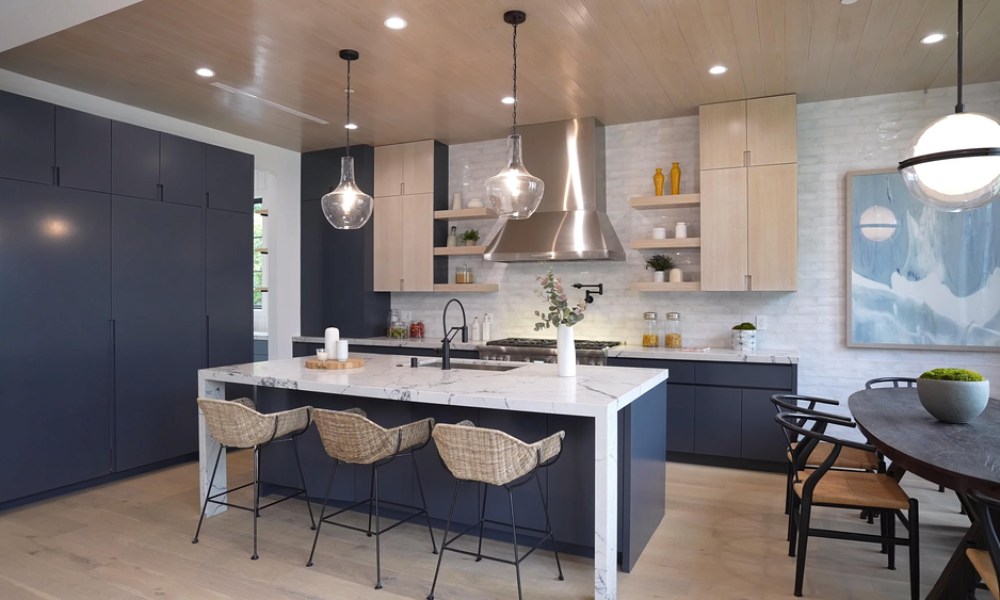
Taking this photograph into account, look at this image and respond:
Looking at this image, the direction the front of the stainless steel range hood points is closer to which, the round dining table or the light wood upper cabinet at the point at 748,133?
the round dining table

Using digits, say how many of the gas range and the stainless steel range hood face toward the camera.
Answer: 2

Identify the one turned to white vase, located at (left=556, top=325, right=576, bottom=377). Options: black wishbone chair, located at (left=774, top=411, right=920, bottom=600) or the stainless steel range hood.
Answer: the stainless steel range hood

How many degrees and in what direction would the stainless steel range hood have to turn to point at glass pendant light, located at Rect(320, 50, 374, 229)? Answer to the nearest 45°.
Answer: approximately 45° to its right

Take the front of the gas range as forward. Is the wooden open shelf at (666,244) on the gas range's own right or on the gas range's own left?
on the gas range's own left

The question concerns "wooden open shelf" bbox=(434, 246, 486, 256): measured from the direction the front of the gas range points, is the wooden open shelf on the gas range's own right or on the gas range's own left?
on the gas range's own right

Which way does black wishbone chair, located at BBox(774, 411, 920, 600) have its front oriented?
to the viewer's right

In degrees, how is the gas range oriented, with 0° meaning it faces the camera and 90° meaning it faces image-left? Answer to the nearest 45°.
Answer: approximately 0°

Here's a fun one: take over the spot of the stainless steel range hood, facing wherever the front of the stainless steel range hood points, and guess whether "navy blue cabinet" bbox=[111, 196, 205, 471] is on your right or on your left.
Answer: on your right

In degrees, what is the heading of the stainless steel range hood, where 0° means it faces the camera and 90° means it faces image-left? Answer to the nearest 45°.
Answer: approximately 0°

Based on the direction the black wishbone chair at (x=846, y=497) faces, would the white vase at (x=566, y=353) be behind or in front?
behind
